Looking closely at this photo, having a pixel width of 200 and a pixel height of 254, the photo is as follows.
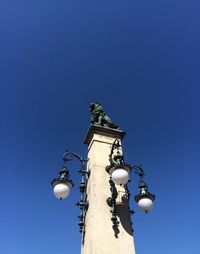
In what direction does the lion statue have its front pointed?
to the viewer's left
